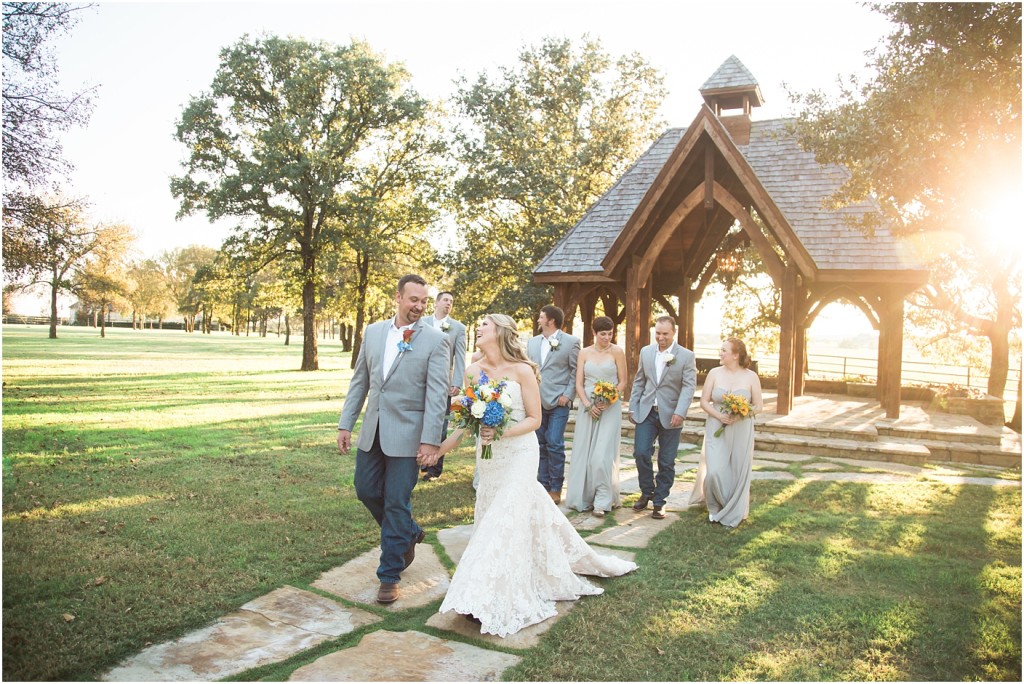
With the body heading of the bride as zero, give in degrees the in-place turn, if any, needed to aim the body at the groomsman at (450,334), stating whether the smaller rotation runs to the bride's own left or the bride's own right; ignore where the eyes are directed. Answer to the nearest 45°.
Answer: approximately 135° to the bride's own right

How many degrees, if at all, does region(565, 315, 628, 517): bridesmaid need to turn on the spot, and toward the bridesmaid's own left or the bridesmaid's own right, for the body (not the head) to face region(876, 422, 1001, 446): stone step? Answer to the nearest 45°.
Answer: approximately 135° to the bridesmaid's own left

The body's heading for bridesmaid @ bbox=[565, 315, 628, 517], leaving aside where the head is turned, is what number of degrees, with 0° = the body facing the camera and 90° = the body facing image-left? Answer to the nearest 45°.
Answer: approximately 0°

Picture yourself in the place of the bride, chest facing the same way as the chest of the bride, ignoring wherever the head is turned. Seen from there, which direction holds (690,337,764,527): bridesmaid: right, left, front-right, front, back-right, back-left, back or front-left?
back

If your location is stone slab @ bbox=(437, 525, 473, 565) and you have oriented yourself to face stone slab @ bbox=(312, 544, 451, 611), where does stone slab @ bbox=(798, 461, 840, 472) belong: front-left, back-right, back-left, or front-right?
back-left

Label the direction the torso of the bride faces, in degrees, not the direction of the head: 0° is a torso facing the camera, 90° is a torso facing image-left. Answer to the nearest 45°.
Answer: approximately 45°

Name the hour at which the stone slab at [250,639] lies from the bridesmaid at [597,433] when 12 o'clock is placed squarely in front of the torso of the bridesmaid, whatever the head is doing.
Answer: The stone slab is roughly at 1 o'clock from the bridesmaid.

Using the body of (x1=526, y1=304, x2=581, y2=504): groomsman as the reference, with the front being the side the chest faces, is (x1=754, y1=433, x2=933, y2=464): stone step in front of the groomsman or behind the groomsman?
behind

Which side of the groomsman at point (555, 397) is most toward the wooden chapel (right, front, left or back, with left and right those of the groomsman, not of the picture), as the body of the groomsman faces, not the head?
back
